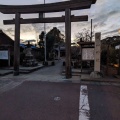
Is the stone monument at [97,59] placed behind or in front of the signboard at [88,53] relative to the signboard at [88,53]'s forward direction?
in front

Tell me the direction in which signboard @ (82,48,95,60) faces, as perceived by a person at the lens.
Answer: facing the viewer
